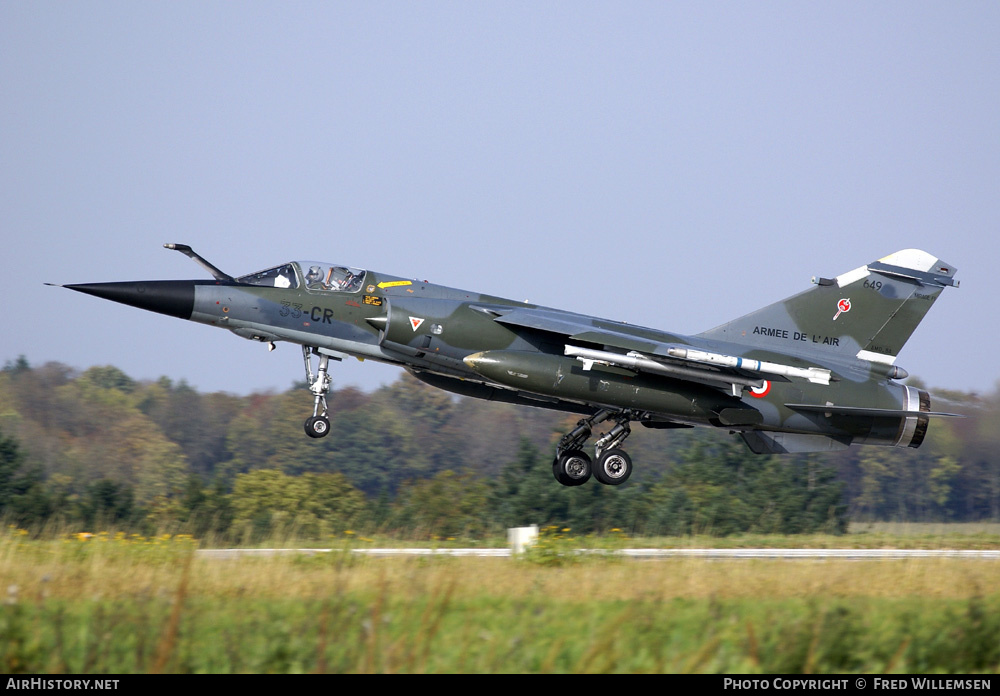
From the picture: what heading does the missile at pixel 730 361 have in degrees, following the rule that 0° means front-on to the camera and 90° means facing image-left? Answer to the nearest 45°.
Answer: approximately 90°

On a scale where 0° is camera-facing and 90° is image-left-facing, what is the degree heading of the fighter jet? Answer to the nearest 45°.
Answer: approximately 90°
